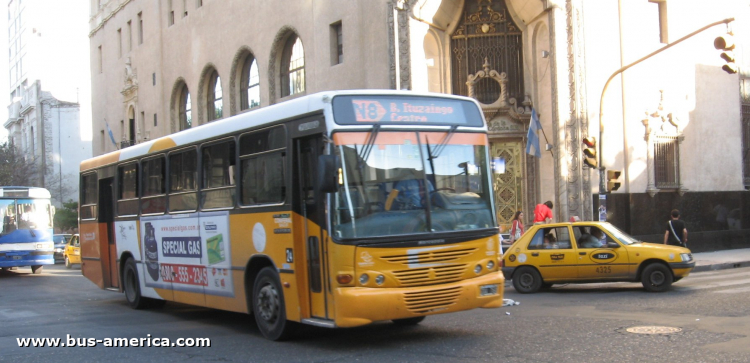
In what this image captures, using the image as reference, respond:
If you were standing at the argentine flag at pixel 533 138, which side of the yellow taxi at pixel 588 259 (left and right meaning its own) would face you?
left

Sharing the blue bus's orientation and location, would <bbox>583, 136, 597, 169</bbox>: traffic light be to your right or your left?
on your left

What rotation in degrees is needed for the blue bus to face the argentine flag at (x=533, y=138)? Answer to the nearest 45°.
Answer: approximately 45° to its left

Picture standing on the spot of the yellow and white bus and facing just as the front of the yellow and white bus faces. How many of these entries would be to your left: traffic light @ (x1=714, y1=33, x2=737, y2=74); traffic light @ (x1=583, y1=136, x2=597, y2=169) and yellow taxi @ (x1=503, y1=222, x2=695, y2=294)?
3

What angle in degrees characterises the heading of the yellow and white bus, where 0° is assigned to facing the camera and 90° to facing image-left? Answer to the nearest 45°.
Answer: approximately 315°

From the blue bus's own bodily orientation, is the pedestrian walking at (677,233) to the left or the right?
on its left

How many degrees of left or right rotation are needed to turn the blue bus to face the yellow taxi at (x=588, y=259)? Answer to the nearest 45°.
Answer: approximately 45° to its left

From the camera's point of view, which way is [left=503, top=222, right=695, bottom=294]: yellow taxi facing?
to the viewer's right

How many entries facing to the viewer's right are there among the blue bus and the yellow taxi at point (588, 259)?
1

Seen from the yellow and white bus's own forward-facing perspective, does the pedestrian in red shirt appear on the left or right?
on its left

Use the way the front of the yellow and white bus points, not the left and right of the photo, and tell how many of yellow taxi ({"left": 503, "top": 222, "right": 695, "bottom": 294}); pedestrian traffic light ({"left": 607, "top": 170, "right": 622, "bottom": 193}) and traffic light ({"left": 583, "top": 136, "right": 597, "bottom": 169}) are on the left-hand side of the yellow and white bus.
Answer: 3

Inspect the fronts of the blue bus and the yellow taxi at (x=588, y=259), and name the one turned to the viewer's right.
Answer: the yellow taxi
